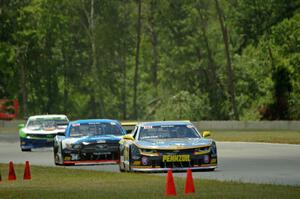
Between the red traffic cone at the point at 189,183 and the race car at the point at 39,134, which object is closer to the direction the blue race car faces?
the red traffic cone

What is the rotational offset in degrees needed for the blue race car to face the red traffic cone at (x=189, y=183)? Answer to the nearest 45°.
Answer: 0° — it already faces it

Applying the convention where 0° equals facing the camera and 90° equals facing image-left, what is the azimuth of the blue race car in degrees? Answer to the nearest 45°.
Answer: approximately 0°

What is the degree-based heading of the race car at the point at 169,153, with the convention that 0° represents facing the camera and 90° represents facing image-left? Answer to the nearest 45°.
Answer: approximately 0°

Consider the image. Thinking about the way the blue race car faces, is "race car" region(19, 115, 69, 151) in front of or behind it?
behind

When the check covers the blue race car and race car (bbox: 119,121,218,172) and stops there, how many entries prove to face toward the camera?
2

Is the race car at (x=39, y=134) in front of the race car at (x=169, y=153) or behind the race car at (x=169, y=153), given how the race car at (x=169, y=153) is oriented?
behind

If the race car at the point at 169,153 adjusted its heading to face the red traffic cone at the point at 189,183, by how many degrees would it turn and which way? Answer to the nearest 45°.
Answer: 0° — it already faces it

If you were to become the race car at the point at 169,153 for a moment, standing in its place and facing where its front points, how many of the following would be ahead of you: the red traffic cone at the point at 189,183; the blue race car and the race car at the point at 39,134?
1

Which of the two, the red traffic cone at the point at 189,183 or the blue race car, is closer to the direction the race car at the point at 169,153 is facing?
the red traffic cone
